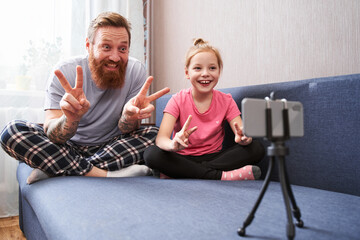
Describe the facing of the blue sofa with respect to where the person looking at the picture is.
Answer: facing the viewer and to the left of the viewer

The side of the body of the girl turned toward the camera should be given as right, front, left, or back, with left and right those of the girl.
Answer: front

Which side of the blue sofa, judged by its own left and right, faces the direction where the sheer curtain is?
right
